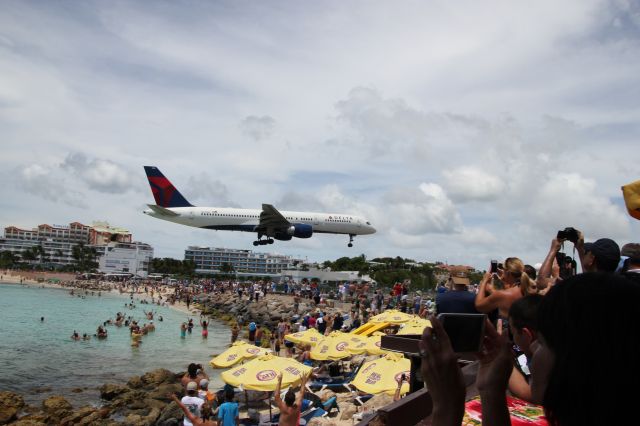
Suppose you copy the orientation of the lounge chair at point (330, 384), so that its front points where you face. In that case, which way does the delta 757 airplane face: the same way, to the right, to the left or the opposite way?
the opposite way

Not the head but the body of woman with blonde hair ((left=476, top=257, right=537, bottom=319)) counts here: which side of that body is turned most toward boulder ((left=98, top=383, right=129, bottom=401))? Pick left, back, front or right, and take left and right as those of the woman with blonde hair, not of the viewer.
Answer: front

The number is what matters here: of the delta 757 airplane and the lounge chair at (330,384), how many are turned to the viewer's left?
1

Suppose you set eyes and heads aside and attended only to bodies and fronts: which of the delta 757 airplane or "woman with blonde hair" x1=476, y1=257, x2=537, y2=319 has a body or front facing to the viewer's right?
the delta 757 airplane

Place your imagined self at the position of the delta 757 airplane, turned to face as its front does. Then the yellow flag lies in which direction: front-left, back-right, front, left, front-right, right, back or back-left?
right

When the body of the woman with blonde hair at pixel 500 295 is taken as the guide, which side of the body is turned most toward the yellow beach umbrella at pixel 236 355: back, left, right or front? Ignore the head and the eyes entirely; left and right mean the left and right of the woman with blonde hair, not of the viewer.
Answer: front

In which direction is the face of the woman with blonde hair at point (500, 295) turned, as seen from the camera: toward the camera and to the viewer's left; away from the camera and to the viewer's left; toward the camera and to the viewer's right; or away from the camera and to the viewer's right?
away from the camera and to the viewer's left

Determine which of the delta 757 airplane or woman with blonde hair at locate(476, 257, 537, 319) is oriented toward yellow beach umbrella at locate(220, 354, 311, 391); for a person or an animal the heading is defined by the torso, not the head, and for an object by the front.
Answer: the woman with blonde hair

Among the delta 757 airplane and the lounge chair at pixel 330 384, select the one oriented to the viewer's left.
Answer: the lounge chair

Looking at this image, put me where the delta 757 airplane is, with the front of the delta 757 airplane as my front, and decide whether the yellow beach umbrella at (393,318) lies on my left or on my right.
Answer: on my right

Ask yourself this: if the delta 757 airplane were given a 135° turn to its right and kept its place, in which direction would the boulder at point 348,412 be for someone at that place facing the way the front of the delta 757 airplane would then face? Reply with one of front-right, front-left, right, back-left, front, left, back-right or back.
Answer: front-left

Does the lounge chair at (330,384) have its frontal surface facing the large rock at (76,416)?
yes

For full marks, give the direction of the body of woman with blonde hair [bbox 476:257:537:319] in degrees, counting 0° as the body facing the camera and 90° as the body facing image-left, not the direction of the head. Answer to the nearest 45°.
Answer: approximately 135°

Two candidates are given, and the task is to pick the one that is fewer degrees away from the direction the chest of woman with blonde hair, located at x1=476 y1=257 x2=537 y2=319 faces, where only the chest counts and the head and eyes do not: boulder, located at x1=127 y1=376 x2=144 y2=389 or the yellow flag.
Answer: the boulder

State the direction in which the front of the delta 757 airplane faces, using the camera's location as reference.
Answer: facing to the right of the viewer

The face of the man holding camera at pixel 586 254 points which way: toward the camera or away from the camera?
away from the camera

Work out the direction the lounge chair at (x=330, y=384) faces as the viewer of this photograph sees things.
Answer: facing to the left of the viewer

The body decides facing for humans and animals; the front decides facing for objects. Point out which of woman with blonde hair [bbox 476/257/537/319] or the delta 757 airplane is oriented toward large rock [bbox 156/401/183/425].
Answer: the woman with blonde hair
